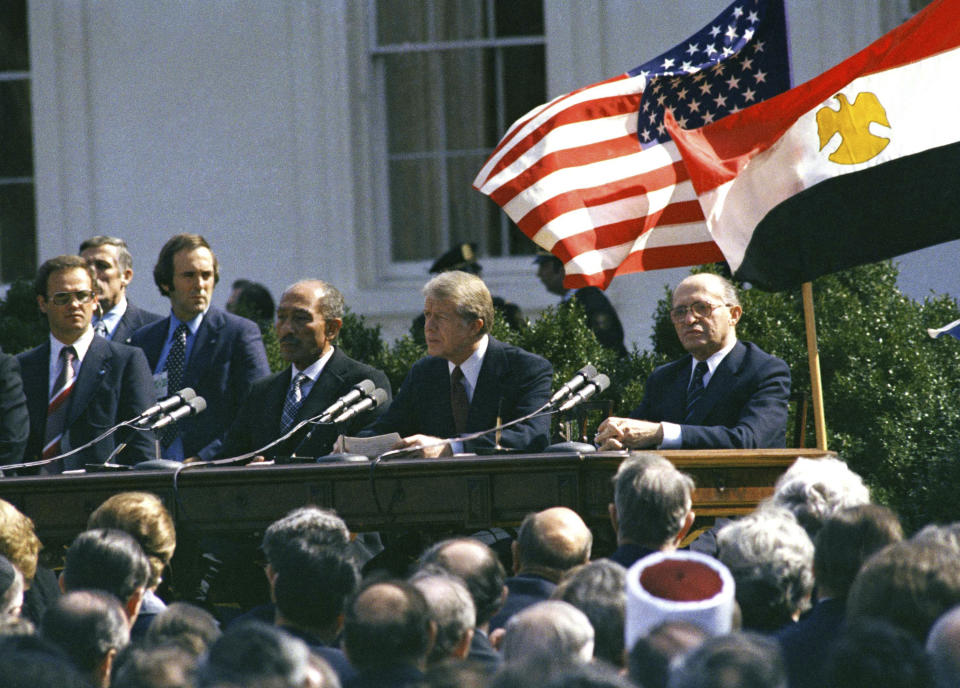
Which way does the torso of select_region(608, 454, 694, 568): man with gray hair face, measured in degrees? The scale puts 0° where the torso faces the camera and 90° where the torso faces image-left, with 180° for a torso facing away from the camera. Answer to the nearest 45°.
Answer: approximately 180°

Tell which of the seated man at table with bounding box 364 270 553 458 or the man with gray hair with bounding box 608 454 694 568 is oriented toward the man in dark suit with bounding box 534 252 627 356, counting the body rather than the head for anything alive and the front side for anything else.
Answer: the man with gray hair

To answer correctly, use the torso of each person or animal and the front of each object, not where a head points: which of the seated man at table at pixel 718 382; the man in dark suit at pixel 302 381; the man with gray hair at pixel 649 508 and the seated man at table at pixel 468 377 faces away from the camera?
the man with gray hair

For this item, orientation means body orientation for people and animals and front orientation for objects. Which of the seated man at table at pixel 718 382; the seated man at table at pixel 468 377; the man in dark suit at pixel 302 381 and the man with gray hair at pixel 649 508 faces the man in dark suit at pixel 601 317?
the man with gray hair

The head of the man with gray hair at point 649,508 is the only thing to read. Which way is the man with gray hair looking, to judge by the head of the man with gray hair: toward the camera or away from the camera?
away from the camera

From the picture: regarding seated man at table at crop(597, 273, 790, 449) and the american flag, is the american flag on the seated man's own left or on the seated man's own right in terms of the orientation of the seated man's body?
on the seated man's own right

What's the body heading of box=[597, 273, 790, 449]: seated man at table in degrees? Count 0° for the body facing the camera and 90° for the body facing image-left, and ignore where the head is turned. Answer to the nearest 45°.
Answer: approximately 45°

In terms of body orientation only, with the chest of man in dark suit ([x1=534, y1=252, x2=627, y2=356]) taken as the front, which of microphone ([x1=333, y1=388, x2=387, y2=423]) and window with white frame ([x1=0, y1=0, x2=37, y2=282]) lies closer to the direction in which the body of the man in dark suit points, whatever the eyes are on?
the microphone

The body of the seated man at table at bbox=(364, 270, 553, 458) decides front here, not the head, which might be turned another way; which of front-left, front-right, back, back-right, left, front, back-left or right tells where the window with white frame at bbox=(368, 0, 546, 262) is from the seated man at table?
back-right
